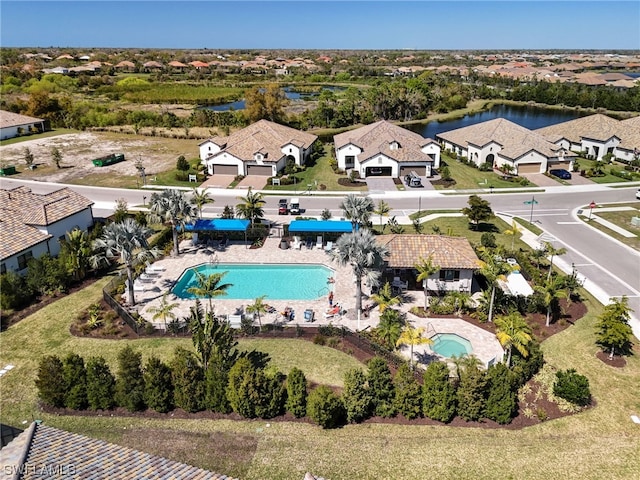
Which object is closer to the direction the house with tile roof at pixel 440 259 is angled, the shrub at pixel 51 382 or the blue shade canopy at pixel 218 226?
the shrub

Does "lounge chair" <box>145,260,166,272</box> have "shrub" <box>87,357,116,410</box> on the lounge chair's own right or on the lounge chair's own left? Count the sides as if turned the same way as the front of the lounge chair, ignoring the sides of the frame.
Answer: on the lounge chair's own right

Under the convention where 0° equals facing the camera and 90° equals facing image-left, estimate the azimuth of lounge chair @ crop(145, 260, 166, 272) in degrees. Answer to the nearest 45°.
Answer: approximately 270°

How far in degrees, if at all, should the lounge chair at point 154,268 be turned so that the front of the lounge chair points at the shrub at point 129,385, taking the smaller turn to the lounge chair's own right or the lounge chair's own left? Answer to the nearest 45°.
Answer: approximately 90° to the lounge chair's own right

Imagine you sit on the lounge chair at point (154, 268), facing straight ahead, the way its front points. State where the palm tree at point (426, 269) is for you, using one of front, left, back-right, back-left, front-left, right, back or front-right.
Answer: front-right

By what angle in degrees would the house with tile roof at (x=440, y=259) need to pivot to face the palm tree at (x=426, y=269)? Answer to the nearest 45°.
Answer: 0° — it already faces it

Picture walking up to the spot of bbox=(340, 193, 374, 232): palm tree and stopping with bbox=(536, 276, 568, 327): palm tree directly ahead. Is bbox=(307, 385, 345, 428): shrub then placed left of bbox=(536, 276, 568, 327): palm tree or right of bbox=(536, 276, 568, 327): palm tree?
right

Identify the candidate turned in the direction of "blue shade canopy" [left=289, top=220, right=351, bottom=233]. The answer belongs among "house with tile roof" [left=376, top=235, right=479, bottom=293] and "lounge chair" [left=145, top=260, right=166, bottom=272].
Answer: the lounge chair

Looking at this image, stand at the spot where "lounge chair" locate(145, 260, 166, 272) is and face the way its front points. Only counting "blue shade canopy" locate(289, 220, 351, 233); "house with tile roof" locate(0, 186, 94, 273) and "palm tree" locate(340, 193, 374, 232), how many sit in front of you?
2

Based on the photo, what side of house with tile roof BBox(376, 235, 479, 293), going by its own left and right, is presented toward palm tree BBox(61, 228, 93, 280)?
right

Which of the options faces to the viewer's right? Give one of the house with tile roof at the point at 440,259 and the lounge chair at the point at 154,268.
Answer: the lounge chair

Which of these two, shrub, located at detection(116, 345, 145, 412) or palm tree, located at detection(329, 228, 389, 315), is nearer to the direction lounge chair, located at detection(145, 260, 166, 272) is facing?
the palm tree
